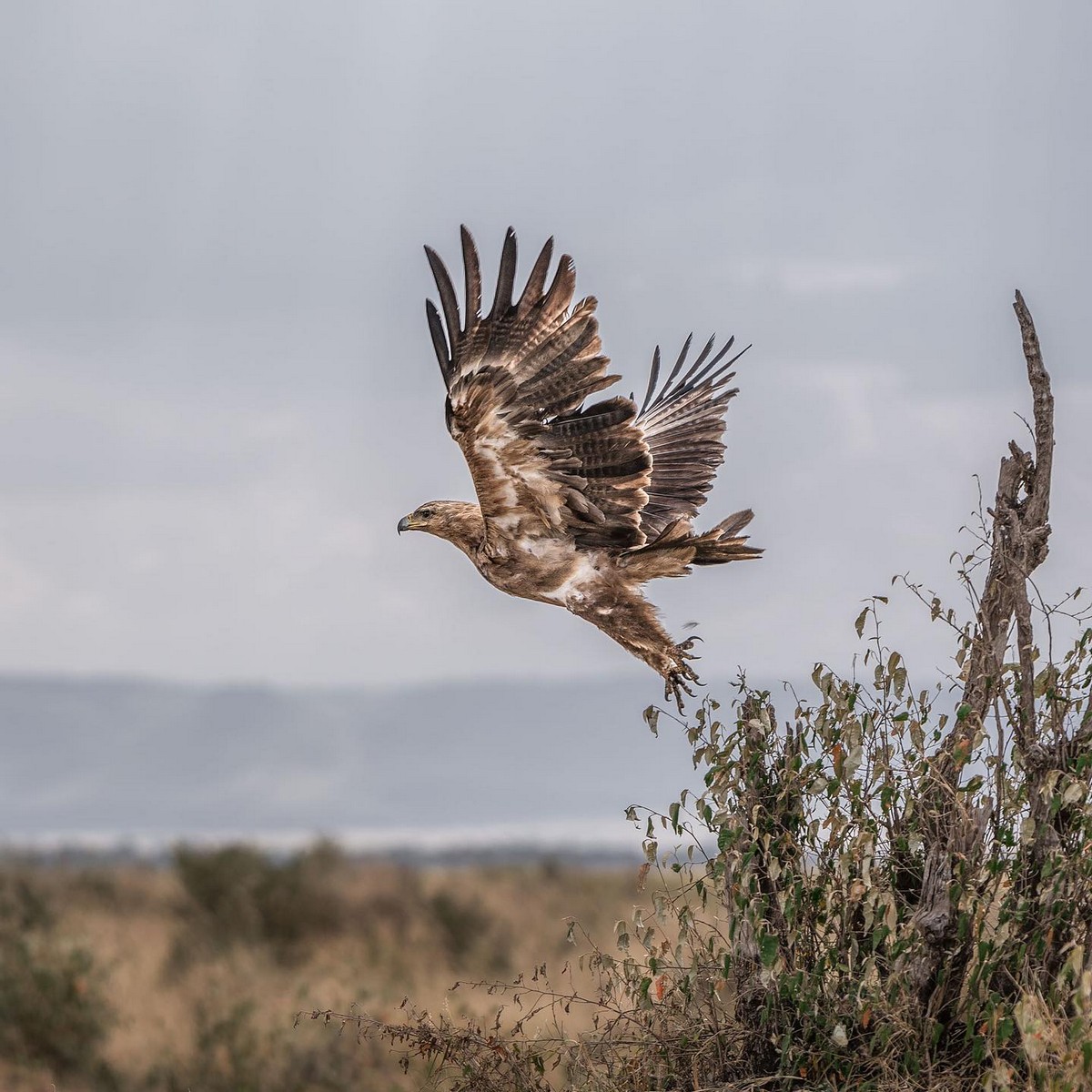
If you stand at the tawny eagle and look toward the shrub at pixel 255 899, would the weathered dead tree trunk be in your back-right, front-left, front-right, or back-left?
back-right

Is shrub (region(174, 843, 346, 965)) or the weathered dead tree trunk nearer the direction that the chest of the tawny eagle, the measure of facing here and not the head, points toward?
the shrub

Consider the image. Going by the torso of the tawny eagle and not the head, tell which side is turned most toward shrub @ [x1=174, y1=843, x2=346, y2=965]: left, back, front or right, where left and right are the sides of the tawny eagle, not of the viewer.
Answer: right

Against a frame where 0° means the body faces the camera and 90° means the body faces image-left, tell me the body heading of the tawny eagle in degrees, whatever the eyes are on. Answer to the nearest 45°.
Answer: approximately 90°

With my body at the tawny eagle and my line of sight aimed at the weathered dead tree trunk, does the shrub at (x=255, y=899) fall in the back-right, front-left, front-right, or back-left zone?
back-left

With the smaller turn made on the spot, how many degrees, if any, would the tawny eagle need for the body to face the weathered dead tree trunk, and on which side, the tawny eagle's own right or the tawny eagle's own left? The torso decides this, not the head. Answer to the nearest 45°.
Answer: approximately 135° to the tawny eagle's own left
